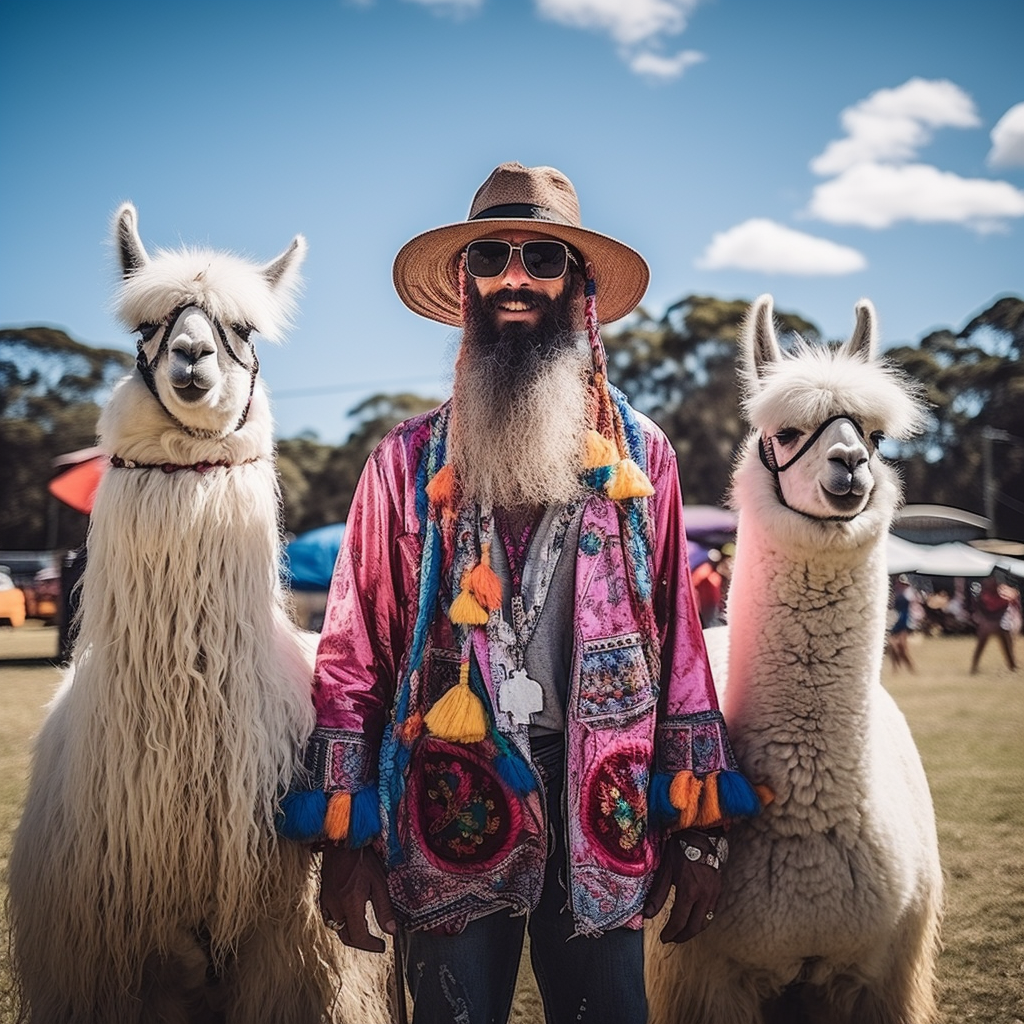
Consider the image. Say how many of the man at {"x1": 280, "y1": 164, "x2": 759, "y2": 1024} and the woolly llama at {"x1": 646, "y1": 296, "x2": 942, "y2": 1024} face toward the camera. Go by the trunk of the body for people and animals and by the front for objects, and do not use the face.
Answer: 2

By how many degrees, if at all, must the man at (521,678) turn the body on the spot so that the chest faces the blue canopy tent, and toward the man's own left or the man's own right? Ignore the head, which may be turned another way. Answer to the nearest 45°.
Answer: approximately 180°

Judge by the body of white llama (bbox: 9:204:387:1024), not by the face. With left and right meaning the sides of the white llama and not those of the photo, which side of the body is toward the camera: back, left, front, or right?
front

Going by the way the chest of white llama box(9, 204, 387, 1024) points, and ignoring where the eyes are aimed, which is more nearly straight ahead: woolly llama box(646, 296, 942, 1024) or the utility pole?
the woolly llama

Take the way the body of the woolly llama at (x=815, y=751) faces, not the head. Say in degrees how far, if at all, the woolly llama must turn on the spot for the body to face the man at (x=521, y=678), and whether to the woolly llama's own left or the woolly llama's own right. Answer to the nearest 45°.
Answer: approximately 45° to the woolly llama's own right

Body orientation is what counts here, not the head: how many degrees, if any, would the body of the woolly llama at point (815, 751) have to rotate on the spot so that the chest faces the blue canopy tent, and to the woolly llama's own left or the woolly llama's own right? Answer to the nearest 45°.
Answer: approximately 135° to the woolly llama's own right

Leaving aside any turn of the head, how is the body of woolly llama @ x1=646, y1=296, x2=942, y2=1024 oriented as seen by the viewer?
toward the camera

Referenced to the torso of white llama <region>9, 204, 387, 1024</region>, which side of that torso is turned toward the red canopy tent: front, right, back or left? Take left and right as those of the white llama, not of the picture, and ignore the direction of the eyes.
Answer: back

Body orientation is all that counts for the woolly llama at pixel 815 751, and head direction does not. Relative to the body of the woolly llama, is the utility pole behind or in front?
behind

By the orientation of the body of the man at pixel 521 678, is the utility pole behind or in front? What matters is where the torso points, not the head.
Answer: behind

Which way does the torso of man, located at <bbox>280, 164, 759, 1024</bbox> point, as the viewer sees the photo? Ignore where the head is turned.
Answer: toward the camera

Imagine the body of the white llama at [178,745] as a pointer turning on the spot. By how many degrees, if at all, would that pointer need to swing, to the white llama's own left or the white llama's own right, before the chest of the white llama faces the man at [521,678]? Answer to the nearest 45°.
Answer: approximately 45° to the white llama's own left

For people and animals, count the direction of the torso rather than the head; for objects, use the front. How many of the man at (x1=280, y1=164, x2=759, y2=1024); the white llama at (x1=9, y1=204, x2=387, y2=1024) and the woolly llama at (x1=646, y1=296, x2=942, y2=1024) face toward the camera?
3
